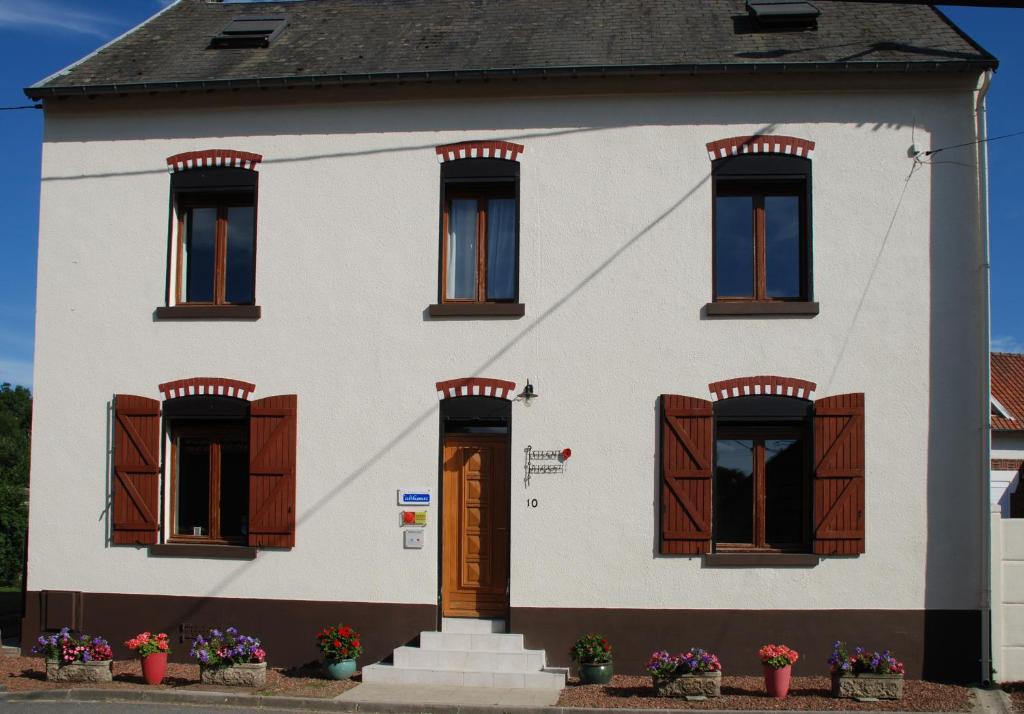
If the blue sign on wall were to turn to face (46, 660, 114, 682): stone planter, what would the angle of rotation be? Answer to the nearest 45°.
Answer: approximately 90° to its right

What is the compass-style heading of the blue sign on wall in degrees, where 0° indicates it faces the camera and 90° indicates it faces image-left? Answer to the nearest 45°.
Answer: approximately 0°

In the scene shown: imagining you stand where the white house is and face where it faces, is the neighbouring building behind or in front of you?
behind
